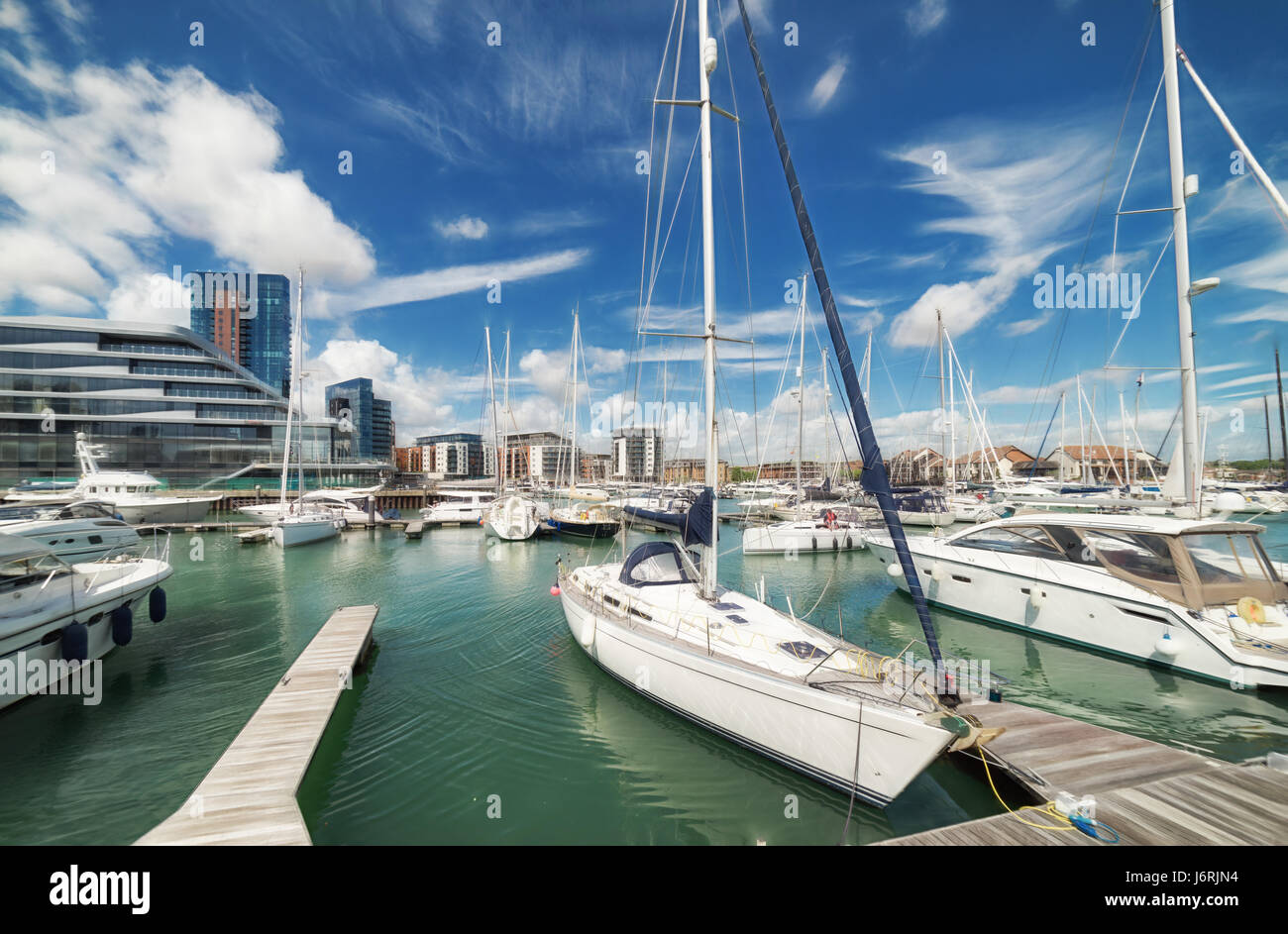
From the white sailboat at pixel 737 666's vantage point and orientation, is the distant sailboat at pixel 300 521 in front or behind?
behind

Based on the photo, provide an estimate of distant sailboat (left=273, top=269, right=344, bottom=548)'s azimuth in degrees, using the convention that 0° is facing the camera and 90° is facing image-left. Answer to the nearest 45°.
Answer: approximately 45°

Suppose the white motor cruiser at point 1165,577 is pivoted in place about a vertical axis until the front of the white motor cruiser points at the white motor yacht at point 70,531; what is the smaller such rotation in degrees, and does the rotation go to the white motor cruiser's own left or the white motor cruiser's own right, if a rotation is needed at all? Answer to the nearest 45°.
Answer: approximately 90° to the white motor cruiser's own left

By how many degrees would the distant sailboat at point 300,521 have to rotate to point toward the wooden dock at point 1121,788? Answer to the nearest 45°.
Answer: approximately 45° to its left

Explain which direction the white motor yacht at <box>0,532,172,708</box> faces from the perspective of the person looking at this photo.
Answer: facing away from the viewer and to the right of the viewer
